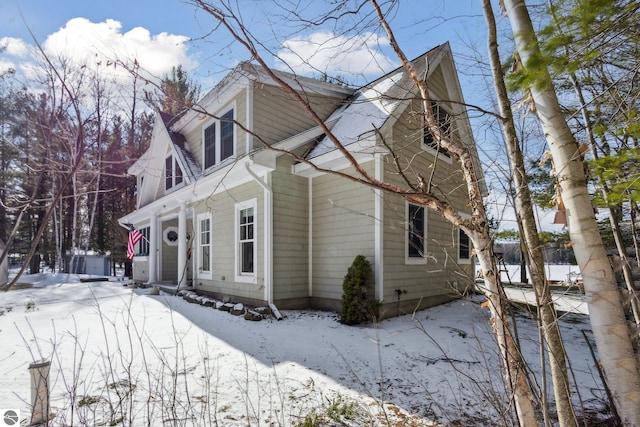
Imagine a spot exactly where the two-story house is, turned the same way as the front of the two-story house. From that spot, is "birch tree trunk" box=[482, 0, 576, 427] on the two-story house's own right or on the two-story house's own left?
on the two-story house's own left

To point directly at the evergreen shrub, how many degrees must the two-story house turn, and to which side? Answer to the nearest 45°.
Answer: approximately 90° to its left

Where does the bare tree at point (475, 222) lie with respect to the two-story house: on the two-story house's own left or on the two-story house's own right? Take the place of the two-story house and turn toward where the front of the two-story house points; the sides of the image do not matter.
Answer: on the two-story house's own left

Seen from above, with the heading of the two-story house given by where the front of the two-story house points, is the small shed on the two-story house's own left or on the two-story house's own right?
on the two-story house's own right

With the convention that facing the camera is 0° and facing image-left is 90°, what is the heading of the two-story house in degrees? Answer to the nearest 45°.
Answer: approximately 45°
